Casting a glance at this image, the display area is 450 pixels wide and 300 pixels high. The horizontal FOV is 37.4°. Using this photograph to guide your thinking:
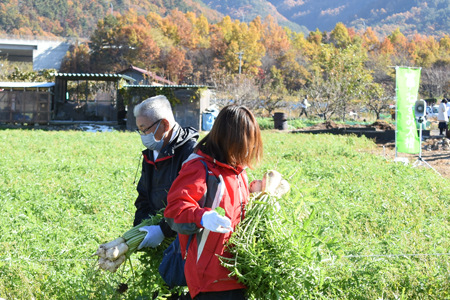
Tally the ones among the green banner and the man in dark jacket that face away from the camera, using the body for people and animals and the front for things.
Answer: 0

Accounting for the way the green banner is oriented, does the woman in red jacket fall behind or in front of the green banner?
in front

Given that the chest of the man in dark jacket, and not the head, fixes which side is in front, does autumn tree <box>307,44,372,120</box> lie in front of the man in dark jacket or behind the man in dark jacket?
behind

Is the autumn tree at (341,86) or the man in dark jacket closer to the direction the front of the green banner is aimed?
the man in dark jacket

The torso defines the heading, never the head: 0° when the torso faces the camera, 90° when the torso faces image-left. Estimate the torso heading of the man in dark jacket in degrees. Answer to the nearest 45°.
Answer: approximately 45°

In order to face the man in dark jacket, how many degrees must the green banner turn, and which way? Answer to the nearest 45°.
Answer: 0° — it already faces them

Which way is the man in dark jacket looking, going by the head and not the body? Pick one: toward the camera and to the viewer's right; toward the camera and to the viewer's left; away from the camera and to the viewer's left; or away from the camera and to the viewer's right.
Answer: toward the camera and to the viewer's left

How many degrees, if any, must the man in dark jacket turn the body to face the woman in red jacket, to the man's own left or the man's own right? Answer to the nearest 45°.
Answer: approximately 45° to the man's own left

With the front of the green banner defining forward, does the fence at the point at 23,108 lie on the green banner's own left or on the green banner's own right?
on the green banner's own right

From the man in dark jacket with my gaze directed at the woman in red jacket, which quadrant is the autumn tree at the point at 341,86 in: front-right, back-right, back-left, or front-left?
back-left

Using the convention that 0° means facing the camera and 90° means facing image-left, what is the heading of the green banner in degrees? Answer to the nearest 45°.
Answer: approximately 0°

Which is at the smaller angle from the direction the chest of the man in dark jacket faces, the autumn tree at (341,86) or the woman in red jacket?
the woman in red jacket

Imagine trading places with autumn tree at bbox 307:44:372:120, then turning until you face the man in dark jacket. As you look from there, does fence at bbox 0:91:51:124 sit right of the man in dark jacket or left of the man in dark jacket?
right
